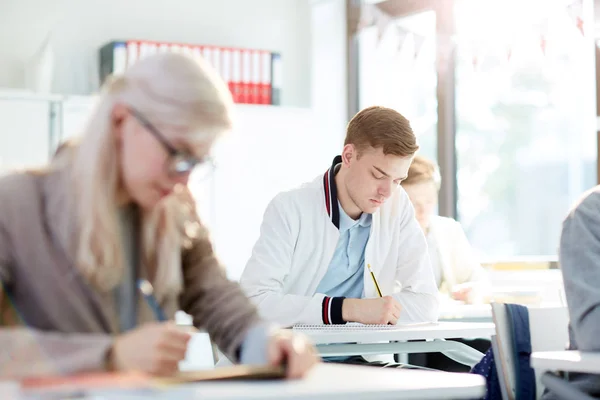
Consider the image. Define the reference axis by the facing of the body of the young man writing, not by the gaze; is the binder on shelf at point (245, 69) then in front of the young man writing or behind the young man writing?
behind

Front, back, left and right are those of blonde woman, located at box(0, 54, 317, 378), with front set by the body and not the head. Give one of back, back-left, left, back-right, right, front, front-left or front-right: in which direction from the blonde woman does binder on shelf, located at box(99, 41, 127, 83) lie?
back-left

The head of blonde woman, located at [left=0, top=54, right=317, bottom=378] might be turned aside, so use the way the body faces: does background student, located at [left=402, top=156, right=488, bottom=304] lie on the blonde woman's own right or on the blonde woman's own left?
on the blonde woman's own left

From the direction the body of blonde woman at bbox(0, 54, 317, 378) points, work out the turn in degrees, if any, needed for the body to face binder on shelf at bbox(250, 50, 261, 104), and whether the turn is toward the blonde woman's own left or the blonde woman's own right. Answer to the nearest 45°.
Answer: approximately 135° to the blonde woman's own left

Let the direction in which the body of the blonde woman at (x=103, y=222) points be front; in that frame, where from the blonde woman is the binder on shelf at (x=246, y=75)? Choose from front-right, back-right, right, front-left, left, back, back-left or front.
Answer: back-left

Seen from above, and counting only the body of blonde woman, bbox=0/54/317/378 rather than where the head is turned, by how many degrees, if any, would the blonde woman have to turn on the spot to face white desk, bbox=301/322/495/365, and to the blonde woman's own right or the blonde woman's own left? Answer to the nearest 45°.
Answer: approximately 90° to the blonde woman's own left

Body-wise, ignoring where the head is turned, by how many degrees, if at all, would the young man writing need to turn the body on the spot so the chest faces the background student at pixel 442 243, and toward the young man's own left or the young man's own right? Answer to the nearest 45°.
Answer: approximately 135° to the young man's own left

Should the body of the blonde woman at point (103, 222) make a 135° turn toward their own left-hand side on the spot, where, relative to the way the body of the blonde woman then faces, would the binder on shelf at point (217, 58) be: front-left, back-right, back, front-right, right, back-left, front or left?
front

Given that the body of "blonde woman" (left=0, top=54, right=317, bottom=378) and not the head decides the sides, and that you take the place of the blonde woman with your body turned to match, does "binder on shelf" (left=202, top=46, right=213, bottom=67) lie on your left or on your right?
on your left

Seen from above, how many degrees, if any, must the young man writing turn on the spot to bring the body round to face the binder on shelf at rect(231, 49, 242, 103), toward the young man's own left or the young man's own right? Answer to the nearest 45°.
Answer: approximately 135° to the young man's own left

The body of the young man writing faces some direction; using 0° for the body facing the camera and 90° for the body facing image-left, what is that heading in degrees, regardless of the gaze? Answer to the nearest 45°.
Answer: approximately 315°
